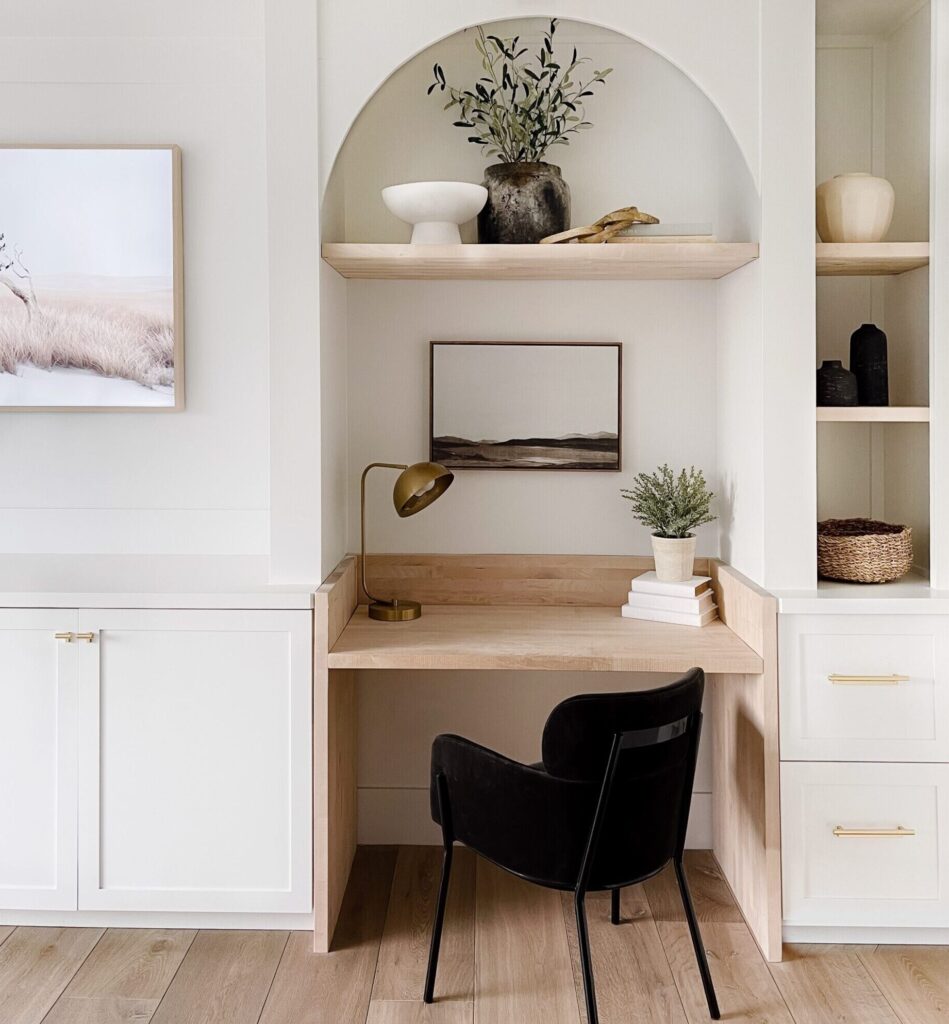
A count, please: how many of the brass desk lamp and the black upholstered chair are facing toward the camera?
0

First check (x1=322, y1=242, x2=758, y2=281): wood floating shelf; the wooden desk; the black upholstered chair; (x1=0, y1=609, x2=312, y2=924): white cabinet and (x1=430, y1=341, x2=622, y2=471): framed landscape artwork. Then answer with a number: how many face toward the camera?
4

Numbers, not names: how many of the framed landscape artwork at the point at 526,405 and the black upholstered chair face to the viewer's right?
0

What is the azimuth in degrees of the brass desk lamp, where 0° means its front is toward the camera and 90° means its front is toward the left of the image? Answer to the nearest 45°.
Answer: approximately 270°

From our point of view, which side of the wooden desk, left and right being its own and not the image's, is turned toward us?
front

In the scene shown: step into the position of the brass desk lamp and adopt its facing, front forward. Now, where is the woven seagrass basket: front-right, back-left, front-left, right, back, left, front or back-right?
front

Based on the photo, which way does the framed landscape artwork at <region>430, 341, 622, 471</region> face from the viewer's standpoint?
toward the camera

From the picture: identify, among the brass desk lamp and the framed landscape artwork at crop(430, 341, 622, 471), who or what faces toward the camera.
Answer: the framed landscape artwork

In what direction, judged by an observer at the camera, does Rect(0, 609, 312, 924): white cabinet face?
facing the viewer
